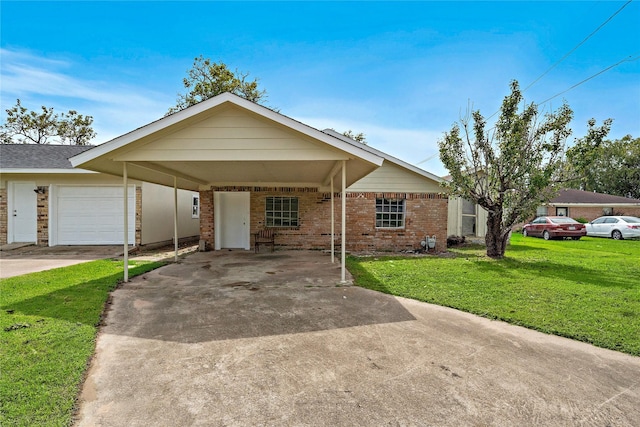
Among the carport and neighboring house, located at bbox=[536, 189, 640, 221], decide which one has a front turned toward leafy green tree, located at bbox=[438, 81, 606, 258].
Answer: the neighboring house

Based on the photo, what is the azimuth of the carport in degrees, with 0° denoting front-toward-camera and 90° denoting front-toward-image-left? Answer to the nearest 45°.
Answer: approximately 0°

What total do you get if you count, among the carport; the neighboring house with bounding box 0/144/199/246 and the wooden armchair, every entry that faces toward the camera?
3

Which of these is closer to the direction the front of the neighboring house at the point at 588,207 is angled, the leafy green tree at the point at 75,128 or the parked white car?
the parked white car

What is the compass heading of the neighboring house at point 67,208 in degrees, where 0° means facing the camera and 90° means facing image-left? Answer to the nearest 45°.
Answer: approximately 0°

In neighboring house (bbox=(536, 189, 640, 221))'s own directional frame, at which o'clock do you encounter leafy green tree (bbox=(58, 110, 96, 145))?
The leafy green tree is roughly at 2 o'clock from the neighboring house.

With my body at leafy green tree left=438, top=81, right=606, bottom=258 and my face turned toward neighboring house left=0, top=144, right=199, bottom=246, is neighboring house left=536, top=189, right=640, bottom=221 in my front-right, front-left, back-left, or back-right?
back-right

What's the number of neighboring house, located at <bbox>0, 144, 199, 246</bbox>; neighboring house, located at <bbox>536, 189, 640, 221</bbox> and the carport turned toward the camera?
3

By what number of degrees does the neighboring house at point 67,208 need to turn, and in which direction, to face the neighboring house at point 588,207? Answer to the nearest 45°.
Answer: approximately 90° to its left

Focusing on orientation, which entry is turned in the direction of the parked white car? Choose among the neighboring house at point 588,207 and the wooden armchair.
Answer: the neighboring house
